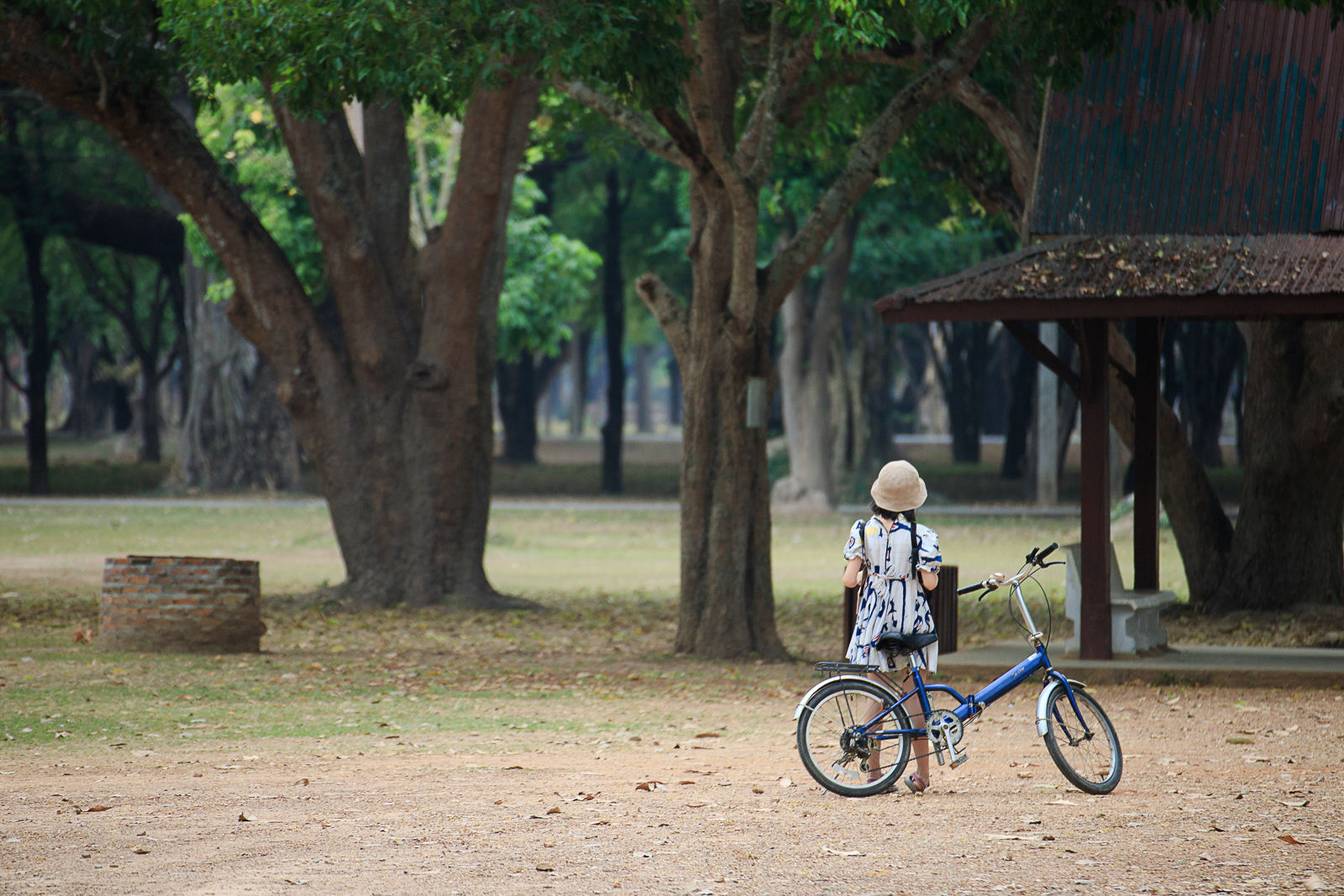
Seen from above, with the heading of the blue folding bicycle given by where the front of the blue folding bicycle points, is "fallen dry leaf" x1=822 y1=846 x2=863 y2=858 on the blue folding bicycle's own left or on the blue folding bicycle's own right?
on the blue folding bicycle's own right

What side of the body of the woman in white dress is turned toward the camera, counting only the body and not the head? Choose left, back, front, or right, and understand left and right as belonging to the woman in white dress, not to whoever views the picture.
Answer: back

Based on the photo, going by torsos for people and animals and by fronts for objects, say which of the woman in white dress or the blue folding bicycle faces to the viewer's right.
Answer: the blue folding bicycle

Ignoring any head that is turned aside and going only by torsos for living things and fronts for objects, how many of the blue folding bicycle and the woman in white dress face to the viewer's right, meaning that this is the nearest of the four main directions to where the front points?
1

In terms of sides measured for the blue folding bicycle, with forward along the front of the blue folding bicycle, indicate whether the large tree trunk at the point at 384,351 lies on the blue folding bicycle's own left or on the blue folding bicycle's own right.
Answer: on the blue folding bicycle's own left

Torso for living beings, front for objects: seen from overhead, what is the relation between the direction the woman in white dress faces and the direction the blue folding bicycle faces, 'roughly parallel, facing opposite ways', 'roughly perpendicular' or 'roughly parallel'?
roughly perpendicular

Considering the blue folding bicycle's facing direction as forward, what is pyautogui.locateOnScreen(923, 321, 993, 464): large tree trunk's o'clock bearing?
The large tree trunk is roughly at 9 o'clock from the blue folding bicycle.

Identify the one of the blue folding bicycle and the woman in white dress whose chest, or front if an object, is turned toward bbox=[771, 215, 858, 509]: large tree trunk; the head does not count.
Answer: the woman in white dress

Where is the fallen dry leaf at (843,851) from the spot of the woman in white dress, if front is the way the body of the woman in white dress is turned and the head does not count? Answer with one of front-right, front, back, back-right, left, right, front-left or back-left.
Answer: back

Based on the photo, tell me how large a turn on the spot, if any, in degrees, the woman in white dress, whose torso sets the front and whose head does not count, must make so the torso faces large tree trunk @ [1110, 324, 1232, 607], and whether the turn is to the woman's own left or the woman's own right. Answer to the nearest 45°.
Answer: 0° — they already face it

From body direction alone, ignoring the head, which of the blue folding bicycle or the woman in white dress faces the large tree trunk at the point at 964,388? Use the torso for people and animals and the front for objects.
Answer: the woman in white dress

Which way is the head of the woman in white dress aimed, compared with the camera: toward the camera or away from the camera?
away from the camera

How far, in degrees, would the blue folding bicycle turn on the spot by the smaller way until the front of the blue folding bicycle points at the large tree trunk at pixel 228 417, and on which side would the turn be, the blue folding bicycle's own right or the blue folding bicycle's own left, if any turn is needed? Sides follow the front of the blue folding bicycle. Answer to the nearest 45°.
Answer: approximately 135° to the blue folding bicycle's own left

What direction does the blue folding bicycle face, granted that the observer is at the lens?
facing to the right of the viewer
